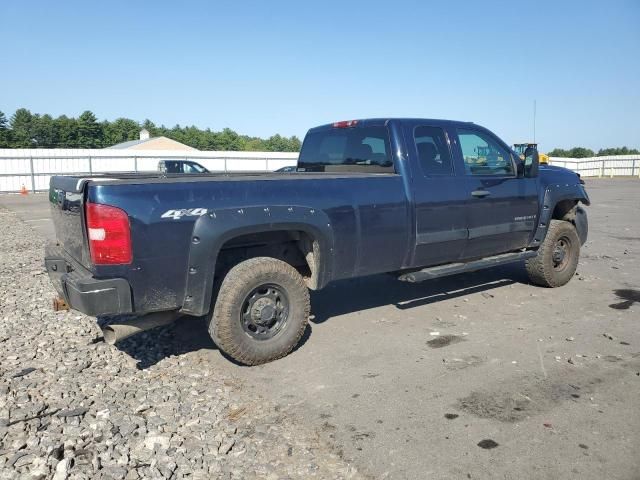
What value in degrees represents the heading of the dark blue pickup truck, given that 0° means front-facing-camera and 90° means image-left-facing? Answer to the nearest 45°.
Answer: approximately 225°

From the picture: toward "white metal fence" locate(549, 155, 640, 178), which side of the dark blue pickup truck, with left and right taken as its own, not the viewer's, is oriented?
front

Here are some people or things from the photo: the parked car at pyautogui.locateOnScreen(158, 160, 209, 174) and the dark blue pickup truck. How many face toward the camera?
0

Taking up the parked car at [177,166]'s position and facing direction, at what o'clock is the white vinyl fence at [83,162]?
The white vinyl fence is roughly at 8 o'clock from the parked car.

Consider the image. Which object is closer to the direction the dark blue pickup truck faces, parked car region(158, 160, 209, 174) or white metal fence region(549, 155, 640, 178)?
the white metal fence

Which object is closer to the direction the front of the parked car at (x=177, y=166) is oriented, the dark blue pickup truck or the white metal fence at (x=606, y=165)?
the white metal fence

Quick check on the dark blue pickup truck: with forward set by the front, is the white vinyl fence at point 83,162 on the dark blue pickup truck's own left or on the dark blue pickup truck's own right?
on the dark blue pickup truck's own left

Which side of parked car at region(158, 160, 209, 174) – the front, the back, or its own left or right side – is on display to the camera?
right

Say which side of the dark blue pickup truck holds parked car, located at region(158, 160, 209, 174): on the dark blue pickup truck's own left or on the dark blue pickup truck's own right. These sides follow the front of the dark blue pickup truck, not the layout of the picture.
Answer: on the dark blue pickup truck's own left

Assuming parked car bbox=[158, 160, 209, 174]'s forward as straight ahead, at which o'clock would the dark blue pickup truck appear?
The dark blue pickup truck is roughly at 3 o'clock from the parked car.

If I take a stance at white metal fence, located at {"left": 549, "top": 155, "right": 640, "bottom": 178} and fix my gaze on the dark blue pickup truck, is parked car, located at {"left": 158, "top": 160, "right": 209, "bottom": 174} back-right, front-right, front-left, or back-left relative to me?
front-right
